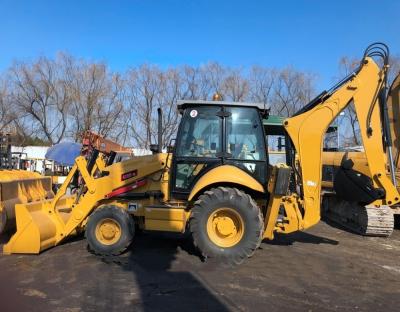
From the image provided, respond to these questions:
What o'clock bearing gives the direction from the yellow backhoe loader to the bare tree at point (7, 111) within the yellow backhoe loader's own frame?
The bare tree is roughly at 2 o'clock from the yellow backhoe loader.

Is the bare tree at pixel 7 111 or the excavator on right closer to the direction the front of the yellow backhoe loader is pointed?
the bare tree

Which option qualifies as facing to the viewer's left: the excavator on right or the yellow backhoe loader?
the yellow backhoe loader

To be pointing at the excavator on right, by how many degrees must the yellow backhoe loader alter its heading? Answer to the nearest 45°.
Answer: approximately 135° to its right

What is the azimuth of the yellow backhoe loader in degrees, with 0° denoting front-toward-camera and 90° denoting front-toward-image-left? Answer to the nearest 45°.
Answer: approximately 90°
